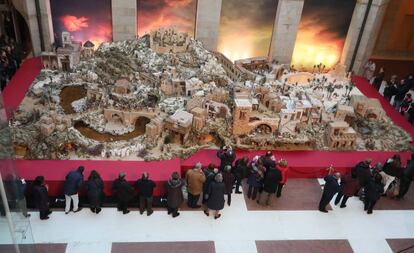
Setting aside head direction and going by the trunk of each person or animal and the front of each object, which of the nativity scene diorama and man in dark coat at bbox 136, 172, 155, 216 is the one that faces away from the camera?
the man in dark coat

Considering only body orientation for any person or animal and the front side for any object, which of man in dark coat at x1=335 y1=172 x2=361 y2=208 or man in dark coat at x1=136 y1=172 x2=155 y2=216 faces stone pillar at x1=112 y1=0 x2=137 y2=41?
man in dark coat at x1=136 y1=172 x2=155 y2=216

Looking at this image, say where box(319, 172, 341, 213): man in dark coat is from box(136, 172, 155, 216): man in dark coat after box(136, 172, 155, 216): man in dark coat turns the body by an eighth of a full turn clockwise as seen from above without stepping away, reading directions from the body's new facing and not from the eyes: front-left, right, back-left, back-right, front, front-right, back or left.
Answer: front-right

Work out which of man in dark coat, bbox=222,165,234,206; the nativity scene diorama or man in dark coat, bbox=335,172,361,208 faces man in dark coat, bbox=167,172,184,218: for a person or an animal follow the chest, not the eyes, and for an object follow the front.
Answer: the nativity scene diorama

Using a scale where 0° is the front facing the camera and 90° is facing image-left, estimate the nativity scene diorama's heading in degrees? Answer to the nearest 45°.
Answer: approximately 0°

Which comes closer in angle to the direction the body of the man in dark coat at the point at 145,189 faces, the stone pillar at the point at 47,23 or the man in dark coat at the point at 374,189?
the stone pillar

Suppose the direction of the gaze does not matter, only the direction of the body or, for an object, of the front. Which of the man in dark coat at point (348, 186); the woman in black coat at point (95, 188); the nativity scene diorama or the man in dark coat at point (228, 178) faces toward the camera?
the nativity scene diorama

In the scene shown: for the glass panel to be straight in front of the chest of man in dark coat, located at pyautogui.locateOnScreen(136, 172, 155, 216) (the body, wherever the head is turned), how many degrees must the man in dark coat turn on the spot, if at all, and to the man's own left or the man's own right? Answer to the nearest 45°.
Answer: approximately 135° to the man's own left

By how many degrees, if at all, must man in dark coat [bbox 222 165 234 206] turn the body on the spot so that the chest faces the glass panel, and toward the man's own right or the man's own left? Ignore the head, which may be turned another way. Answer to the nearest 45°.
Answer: approximately 135° to the man's own left

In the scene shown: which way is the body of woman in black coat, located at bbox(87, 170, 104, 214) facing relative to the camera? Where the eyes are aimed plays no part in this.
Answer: away from the camera

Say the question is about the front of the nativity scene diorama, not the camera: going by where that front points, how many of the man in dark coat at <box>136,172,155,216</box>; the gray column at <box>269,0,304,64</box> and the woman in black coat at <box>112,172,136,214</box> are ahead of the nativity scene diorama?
2

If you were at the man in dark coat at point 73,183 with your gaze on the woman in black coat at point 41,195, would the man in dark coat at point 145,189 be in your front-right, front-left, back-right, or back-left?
back-left

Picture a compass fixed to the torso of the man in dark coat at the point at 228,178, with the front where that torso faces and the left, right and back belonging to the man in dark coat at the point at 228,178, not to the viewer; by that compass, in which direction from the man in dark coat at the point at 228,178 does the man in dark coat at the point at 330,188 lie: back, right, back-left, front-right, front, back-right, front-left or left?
right

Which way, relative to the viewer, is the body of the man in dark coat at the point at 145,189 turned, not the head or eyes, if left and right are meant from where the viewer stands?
facing away from the viewer

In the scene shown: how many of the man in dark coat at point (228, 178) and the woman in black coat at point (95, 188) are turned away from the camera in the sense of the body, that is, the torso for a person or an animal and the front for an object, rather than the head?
2
